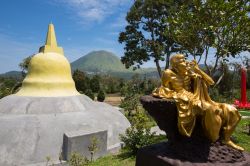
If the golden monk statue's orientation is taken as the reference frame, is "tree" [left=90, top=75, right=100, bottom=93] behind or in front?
behind

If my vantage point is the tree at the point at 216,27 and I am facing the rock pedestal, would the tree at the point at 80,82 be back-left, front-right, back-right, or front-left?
back-right

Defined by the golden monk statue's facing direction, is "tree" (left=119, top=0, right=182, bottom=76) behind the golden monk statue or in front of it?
behind
